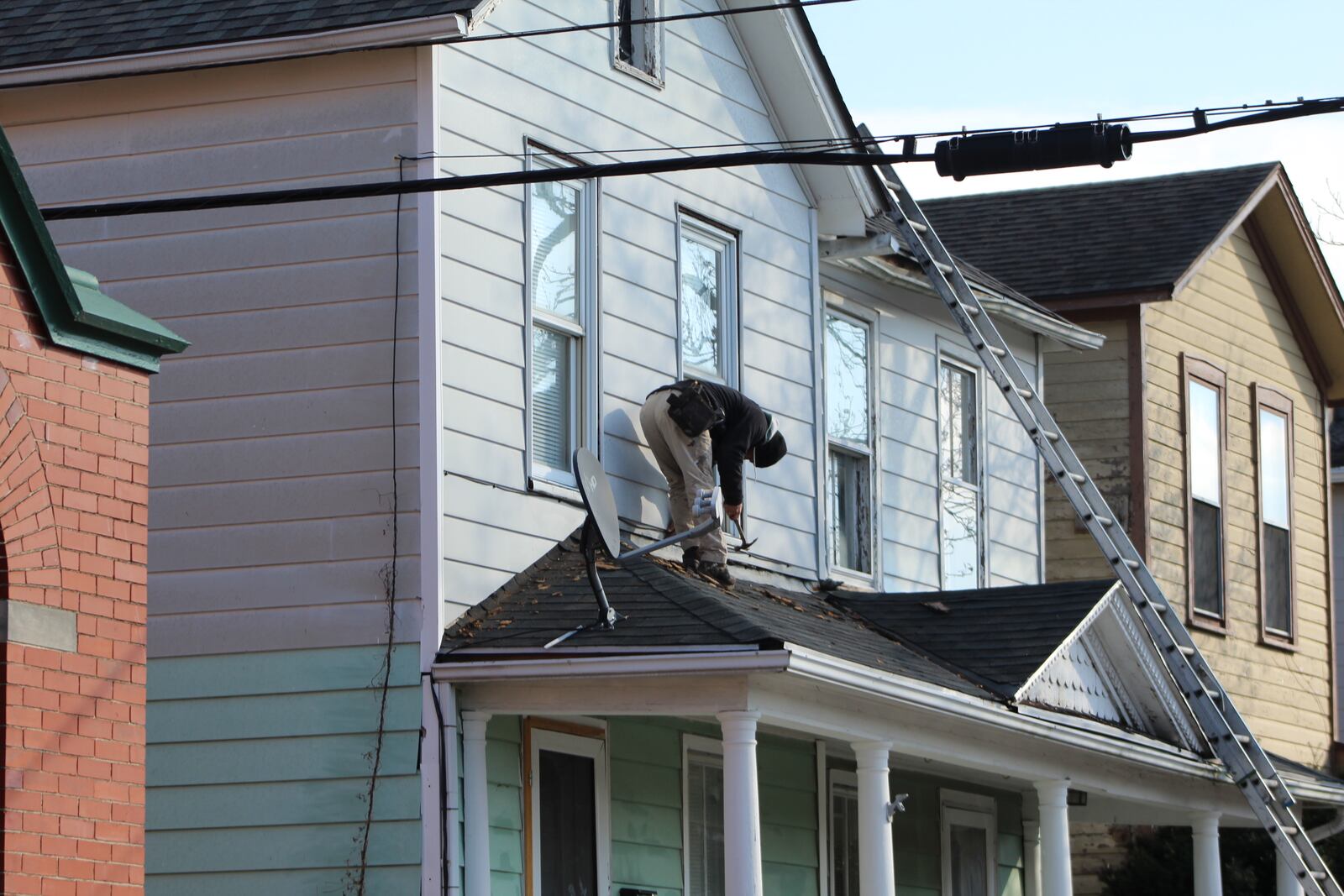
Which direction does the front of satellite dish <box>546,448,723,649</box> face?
to the viewer's right

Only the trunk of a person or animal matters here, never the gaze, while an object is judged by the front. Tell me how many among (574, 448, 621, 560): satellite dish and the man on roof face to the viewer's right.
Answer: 2

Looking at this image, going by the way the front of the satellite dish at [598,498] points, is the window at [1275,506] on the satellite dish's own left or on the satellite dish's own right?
on the satellite dish's own left

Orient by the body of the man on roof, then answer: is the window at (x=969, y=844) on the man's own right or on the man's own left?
on the man's own left

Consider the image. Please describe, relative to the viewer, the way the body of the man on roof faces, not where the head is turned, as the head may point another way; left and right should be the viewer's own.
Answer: facing to the right of the viewer
